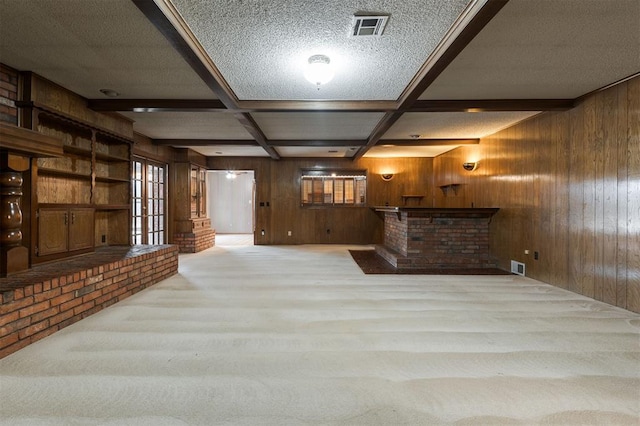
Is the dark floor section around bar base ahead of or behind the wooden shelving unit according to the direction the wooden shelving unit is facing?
ahead

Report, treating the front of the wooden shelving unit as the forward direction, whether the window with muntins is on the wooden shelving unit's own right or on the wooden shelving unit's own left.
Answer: on the wooden shelving unit's own left

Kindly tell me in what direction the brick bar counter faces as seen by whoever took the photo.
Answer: facing the viewer

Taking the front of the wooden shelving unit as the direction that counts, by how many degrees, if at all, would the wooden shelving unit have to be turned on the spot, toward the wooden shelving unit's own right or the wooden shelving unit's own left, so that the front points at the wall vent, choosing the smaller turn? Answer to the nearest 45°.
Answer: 0° — it already faces it

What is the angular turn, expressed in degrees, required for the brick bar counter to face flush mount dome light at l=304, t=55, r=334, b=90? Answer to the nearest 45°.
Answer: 0° — it already faces it

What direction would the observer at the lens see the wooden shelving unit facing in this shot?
facing the viewer and to the right of the viewer

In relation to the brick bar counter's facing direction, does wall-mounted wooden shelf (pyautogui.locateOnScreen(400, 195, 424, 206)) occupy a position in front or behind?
behind

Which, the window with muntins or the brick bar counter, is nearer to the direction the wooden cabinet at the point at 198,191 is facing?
the brick bar counter

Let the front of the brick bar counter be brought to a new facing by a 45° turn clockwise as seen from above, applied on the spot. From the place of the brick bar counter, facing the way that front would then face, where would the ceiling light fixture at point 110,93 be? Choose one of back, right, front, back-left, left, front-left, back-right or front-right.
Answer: front

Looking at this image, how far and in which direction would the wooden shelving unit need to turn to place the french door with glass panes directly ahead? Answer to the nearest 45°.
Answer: approximately 90° to its left

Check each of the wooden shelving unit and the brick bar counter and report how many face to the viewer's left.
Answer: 0

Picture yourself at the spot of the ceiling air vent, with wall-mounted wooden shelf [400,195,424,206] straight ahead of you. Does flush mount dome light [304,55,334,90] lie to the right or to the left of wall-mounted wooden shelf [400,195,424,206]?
left

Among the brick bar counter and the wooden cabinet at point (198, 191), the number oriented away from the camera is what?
0

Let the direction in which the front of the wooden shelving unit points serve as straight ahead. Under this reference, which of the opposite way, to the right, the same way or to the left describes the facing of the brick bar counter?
to the right

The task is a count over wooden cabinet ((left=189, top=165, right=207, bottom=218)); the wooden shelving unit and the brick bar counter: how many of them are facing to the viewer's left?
0

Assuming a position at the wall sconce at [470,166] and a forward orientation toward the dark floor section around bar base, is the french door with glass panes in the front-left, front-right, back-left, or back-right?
front-right

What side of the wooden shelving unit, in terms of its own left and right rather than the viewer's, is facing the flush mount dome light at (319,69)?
front
